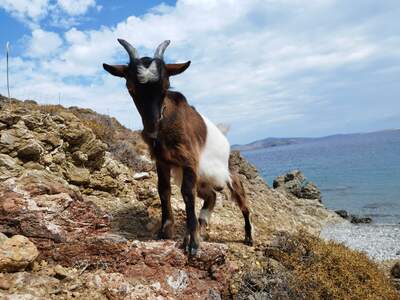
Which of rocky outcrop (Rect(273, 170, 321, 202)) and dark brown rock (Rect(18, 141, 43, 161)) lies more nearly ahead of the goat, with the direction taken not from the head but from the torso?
the dark brown rock

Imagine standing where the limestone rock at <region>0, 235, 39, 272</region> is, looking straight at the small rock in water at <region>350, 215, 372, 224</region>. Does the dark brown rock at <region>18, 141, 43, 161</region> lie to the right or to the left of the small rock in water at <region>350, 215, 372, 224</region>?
left

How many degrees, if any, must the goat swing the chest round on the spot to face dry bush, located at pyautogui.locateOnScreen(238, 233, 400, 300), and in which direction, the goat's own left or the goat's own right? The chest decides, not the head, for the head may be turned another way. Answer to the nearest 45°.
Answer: approximately 135° to the goat's own left

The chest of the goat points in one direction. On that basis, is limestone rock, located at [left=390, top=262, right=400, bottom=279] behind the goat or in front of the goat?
behind

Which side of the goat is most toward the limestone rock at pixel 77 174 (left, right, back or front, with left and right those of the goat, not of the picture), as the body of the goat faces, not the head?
right

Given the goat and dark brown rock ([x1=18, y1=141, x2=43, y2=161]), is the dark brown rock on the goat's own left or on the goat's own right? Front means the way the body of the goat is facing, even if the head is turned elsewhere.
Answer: on the goat's own right

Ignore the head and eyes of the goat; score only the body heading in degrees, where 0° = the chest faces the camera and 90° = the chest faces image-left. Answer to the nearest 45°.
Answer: approximately 45°

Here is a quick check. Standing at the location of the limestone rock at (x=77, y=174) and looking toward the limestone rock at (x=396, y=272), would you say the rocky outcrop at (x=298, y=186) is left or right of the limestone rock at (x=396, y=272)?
left

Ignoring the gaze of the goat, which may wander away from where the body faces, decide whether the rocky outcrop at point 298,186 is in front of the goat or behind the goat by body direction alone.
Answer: behind

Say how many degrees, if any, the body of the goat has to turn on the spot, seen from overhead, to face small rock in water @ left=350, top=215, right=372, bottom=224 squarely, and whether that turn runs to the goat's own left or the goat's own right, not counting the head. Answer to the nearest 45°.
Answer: approximately 180°
